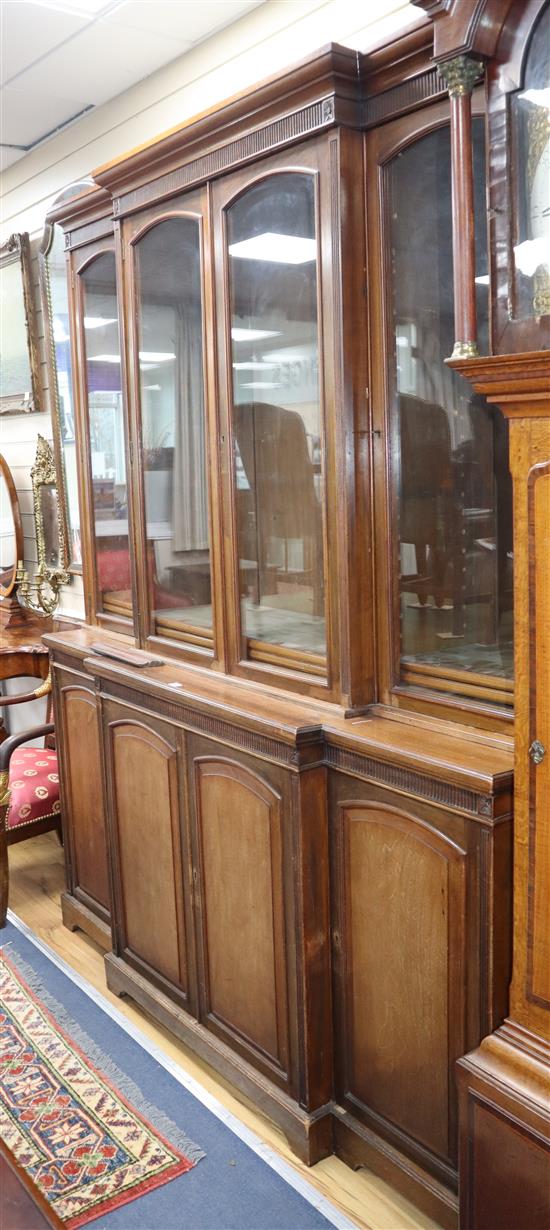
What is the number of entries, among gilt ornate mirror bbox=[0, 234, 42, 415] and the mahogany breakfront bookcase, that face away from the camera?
0

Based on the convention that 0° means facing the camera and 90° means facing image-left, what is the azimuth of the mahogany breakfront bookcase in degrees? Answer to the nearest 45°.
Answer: approximately 45°
